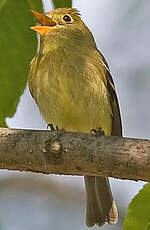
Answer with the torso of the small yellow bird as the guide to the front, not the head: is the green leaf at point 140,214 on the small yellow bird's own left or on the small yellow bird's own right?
on the small yellow bird's own left

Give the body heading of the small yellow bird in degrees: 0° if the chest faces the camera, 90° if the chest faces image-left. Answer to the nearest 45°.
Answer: approximately 45°
